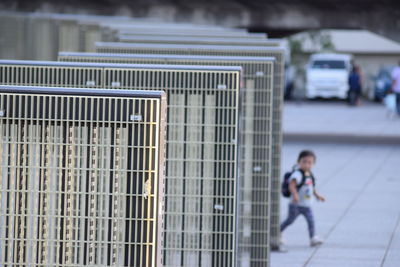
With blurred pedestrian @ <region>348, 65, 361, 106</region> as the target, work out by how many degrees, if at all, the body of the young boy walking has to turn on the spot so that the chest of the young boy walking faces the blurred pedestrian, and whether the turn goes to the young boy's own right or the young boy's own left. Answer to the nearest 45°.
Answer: approximately 135° to the young boy's own left

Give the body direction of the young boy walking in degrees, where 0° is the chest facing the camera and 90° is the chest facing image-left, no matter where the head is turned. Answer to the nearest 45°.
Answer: approximately 315°
